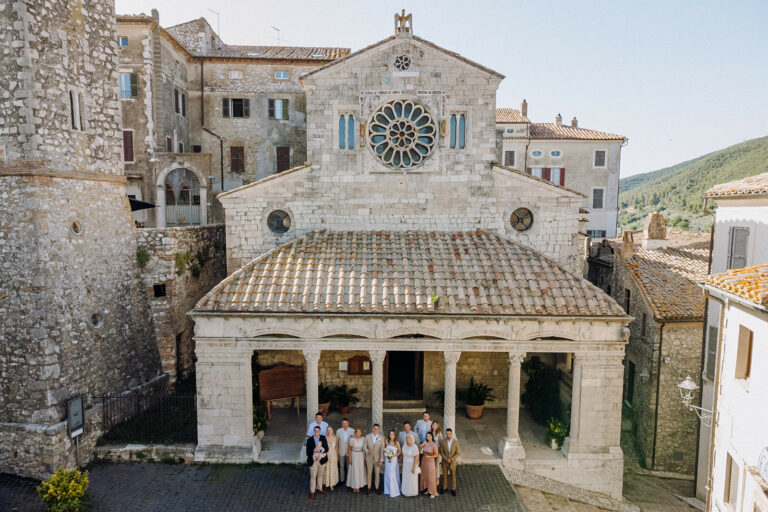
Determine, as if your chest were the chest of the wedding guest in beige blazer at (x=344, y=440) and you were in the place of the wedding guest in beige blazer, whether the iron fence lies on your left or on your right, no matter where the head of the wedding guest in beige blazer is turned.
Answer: on your right

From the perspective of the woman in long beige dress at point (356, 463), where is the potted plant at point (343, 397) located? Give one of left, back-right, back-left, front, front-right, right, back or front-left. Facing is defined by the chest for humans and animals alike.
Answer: back

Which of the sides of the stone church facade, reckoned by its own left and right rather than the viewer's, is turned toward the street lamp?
left

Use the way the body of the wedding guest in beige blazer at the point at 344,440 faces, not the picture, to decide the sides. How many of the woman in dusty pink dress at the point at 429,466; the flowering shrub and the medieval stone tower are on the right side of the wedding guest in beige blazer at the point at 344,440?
2

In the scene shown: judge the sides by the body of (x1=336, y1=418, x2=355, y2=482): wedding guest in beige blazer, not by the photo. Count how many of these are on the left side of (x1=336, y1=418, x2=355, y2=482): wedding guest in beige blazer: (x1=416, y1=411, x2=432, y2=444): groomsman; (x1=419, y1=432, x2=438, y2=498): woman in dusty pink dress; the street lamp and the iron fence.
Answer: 3

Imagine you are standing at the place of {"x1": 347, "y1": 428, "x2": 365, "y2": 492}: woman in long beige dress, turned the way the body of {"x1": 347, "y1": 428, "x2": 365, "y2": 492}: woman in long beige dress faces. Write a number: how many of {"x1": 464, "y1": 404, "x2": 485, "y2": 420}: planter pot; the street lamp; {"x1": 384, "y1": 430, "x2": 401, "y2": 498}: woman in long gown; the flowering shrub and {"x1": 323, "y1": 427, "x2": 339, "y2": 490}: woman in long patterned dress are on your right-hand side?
2

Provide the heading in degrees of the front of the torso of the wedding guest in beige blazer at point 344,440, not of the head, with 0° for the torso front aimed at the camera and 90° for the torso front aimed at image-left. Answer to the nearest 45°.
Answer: approximately 0°
